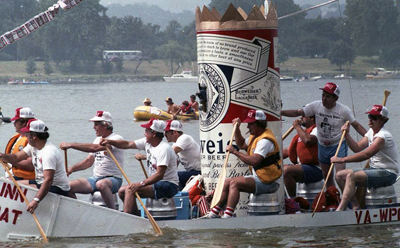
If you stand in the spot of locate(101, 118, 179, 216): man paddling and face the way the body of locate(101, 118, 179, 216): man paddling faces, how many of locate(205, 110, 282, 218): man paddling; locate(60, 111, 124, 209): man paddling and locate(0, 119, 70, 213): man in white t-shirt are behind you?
1

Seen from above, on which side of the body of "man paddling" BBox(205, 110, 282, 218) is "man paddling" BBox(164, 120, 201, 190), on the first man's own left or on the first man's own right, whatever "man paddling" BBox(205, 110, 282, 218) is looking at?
on the first man's own right

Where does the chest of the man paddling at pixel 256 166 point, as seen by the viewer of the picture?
to the viewer's left

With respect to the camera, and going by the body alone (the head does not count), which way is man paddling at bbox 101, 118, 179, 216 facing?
to the viewer's left

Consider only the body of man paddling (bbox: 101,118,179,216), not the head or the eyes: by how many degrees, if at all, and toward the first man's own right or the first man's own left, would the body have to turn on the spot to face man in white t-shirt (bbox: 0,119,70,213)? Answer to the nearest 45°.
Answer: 0° — they already face them

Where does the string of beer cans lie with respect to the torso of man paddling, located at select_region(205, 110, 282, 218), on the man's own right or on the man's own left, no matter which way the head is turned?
on the man's own right

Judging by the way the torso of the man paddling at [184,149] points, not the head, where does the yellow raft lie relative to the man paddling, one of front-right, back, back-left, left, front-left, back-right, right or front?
right

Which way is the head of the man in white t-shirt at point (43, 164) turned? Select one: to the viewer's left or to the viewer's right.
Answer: to the viewer's left

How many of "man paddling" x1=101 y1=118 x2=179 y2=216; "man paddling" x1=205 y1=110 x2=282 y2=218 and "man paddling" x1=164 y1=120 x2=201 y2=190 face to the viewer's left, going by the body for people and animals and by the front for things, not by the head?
3

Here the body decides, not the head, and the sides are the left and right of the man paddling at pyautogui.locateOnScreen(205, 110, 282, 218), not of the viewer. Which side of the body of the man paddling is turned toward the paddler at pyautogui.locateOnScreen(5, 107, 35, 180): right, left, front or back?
front

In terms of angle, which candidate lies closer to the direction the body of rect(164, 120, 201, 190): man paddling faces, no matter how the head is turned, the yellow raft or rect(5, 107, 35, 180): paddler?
the paddler

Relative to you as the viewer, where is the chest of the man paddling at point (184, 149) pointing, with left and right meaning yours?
facing to the left of the viewer
